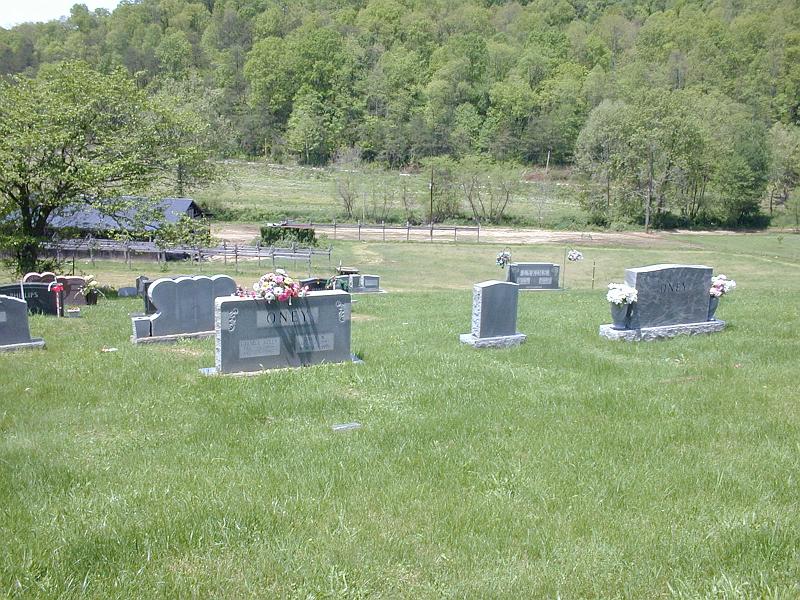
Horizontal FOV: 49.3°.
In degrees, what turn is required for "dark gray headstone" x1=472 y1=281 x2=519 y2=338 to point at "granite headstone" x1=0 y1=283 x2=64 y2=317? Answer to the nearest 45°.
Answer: approximately 135° to its right

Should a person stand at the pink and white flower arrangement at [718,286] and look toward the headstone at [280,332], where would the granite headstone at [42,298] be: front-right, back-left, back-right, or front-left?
front-right

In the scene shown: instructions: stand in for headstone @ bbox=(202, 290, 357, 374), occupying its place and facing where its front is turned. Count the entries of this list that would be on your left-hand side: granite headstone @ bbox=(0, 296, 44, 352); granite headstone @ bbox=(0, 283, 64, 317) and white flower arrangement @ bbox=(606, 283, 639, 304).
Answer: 1

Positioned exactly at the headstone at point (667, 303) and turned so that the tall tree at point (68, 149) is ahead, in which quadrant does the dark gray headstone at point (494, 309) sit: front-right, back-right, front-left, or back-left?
front-left

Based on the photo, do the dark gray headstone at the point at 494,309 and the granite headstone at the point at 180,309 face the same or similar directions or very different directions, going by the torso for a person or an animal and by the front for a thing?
same or similar directions

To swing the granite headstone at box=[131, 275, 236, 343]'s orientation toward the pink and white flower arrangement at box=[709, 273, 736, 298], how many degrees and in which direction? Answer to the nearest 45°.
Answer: approximately 45° to its left

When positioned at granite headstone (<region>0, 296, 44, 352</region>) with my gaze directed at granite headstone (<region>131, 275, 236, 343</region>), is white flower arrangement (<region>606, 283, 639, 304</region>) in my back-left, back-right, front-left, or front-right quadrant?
front-right

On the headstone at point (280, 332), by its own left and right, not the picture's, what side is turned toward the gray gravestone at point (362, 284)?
back

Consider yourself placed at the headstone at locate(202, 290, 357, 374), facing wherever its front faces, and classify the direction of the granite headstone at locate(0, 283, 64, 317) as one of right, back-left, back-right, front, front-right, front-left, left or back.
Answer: back-right

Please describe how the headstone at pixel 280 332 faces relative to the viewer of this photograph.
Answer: facing the viewer
